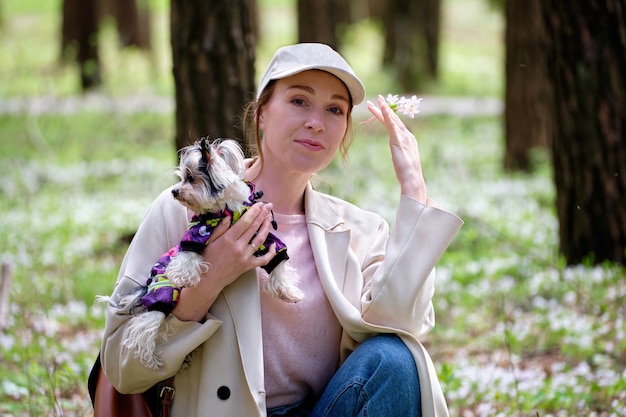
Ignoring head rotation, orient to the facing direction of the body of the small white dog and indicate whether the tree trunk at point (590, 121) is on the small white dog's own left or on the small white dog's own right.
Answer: on the small white dog's own left

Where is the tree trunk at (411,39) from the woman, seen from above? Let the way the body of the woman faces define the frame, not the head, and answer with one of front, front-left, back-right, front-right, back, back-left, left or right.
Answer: back

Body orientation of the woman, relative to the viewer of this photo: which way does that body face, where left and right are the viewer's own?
facing the viewer

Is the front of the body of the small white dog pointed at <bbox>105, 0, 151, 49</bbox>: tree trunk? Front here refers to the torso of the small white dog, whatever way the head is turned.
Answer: no

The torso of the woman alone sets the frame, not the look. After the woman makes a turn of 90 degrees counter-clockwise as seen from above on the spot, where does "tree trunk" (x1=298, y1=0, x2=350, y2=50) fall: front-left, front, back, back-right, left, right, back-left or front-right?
left

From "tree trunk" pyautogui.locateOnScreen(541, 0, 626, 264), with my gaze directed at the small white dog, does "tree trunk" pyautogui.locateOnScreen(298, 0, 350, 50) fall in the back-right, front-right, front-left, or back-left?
back-right

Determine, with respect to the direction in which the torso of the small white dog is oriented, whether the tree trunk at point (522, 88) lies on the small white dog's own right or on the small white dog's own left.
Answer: on the small white dog's own left

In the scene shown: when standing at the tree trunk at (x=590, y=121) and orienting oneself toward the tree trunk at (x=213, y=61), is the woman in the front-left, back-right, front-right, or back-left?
front-left

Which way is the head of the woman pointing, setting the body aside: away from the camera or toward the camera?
toward the camera

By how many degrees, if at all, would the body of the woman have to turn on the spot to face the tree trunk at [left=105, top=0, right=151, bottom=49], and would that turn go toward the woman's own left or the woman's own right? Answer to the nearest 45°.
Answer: approximately 180°

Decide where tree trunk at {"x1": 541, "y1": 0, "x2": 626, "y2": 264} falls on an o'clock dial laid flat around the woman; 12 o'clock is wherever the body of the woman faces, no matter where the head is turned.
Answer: The tree trunk is roughly at 7 o'clock from the woman.

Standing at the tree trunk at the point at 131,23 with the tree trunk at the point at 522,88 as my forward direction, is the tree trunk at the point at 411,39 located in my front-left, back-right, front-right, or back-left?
front-left
